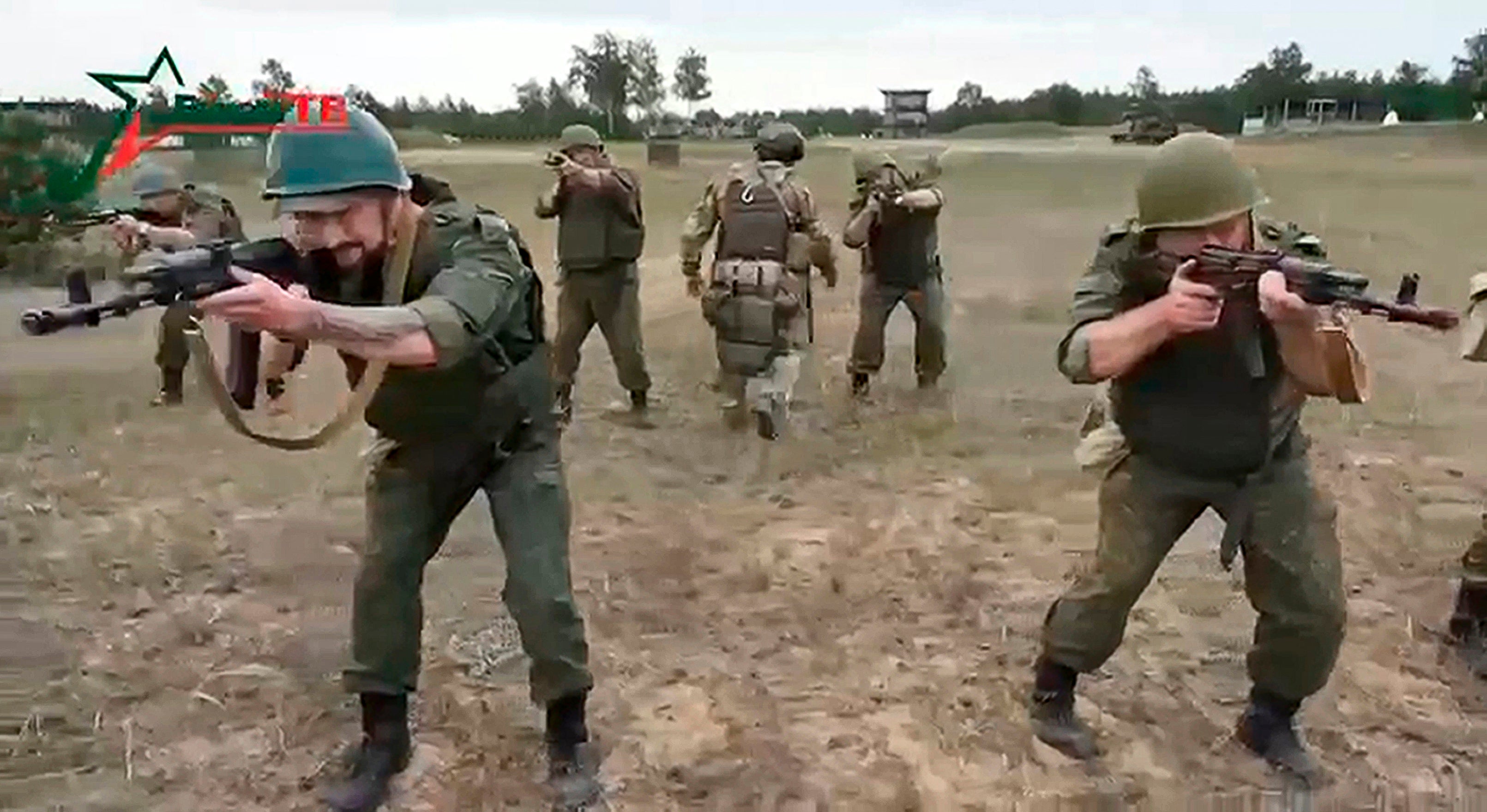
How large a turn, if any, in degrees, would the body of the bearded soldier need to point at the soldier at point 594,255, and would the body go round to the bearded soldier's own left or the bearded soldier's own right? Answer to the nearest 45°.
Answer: approximately 135° to the bearded soldier's own right

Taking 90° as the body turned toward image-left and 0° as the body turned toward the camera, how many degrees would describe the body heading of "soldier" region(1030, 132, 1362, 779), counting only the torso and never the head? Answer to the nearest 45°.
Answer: approximately 315°

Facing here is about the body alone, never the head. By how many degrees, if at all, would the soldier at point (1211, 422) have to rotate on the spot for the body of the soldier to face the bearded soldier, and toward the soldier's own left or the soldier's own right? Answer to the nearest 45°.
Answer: approximately 135° to the soldier's own right

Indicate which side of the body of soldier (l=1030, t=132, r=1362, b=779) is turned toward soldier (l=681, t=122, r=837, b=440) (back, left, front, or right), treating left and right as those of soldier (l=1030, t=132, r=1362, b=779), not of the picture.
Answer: back

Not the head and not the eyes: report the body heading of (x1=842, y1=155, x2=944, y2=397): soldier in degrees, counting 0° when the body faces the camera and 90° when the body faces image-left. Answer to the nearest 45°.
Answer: approximately 0°

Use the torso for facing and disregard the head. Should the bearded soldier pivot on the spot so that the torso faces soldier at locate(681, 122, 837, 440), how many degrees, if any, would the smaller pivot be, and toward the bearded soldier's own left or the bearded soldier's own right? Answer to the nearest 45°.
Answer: approximately 180°

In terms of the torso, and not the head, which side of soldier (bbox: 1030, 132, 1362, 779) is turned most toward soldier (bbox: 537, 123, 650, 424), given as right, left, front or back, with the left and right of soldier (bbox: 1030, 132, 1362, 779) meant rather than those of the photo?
back
